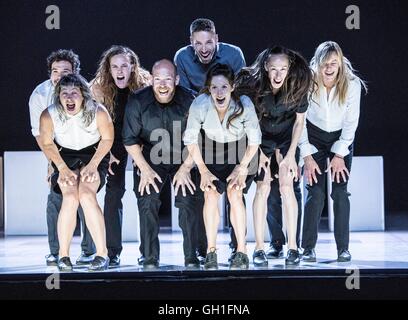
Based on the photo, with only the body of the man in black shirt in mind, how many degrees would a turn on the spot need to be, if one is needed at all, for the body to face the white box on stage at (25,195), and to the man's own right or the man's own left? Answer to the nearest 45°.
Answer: approximately 135° to the man's own right

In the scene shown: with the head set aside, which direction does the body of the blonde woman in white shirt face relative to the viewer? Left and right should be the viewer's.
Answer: facing the viewer

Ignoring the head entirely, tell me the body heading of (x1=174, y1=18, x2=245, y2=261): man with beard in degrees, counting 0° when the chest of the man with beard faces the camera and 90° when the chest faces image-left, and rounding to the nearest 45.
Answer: approximately 0°

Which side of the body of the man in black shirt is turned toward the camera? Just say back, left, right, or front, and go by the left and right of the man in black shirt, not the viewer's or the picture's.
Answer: front

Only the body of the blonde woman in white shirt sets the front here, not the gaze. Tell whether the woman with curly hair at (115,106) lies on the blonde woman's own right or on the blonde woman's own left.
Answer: on the blonde woman's own right

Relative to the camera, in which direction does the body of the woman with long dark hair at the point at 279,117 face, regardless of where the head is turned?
toward the camera

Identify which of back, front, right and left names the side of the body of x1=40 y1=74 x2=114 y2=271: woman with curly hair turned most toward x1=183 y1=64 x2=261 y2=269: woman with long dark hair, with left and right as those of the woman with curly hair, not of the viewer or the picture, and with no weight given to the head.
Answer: left

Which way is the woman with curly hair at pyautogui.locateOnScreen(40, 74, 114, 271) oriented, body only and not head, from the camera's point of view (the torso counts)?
toward the camera
